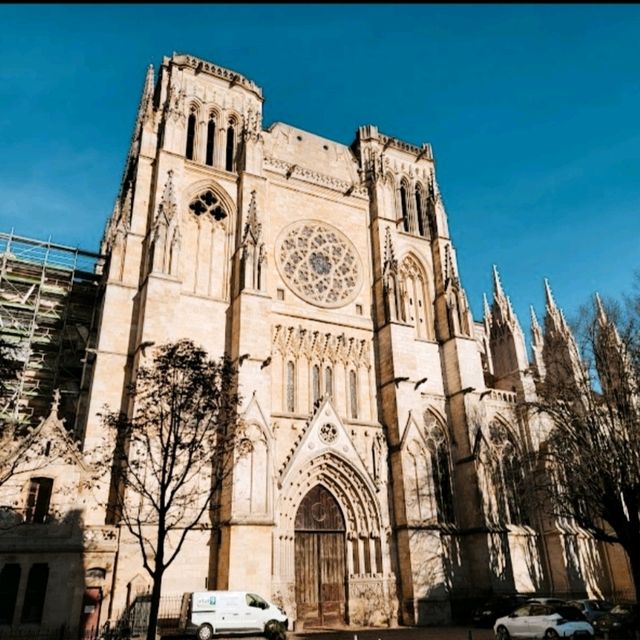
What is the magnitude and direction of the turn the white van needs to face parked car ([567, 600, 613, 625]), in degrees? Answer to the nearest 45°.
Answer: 0° — it already faces it

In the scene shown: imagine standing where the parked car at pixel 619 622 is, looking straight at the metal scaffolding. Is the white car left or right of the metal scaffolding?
left

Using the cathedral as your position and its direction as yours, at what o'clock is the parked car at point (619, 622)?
The parked car is roughly at 11 o'clock from the cathedral.

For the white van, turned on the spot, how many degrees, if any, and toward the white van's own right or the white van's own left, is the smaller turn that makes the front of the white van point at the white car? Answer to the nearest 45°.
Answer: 0° — it already faces it

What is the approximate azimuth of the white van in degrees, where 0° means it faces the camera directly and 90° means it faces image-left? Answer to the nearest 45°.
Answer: approximately 270°

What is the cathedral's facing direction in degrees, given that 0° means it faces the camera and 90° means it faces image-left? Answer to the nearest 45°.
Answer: approximately 315°

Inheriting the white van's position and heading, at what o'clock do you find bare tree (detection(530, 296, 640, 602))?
The bare tree is roughly at 12 o'clock from the white van.

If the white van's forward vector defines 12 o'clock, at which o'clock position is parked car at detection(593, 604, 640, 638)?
The parked car is roughly at 12 o'clock from the white van.

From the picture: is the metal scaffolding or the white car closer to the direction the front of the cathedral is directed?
the white car
